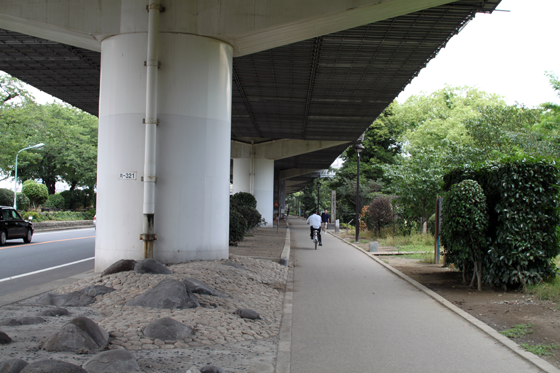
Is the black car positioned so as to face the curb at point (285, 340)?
no

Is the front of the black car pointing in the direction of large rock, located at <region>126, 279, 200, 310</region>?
no

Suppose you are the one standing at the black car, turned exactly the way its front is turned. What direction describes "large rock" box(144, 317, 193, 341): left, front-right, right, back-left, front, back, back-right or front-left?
back-right

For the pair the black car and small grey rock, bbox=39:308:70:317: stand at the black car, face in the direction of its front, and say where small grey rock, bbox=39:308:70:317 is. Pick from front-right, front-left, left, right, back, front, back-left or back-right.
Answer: back-right

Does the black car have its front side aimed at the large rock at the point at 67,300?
no

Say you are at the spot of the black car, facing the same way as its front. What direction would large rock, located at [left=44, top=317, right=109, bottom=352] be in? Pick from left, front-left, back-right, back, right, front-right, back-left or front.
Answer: back-right

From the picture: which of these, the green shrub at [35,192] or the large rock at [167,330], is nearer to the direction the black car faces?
the green shrub

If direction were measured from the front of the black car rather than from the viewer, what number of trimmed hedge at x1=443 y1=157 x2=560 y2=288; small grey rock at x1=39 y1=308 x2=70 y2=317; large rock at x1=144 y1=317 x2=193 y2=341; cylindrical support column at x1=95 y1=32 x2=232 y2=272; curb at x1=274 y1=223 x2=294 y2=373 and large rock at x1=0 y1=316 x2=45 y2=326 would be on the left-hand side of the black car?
0

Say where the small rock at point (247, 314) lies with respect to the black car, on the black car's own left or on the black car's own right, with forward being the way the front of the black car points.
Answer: on the black car's own right

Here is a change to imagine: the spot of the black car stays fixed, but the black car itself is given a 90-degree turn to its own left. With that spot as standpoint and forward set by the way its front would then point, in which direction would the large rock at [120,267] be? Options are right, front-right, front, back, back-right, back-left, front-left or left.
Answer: back-left
